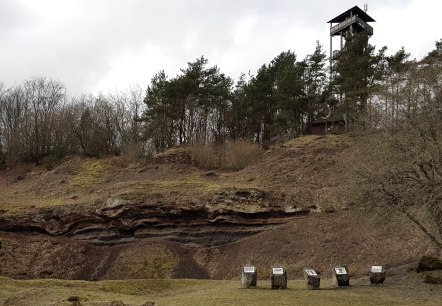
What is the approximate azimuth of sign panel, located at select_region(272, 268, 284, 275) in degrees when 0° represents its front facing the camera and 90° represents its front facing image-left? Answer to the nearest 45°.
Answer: approximately 0°

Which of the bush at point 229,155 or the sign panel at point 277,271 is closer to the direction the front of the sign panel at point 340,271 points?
the sign panel

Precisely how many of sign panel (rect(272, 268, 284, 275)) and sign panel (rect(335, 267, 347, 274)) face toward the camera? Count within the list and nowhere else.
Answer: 2

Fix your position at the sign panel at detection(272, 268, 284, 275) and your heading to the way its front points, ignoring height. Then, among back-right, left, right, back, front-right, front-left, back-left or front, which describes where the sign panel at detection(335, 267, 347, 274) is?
left

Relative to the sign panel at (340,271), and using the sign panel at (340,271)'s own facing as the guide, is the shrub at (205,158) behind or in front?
behind

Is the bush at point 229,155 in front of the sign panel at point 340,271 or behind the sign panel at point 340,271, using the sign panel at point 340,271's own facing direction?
behind

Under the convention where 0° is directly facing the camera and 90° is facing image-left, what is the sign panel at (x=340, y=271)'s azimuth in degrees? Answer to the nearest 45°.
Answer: approximately 0°

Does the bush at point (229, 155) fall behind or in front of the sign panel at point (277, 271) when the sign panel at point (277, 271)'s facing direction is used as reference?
behind

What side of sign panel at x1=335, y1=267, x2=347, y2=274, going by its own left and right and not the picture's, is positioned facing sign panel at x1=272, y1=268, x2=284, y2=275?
right
